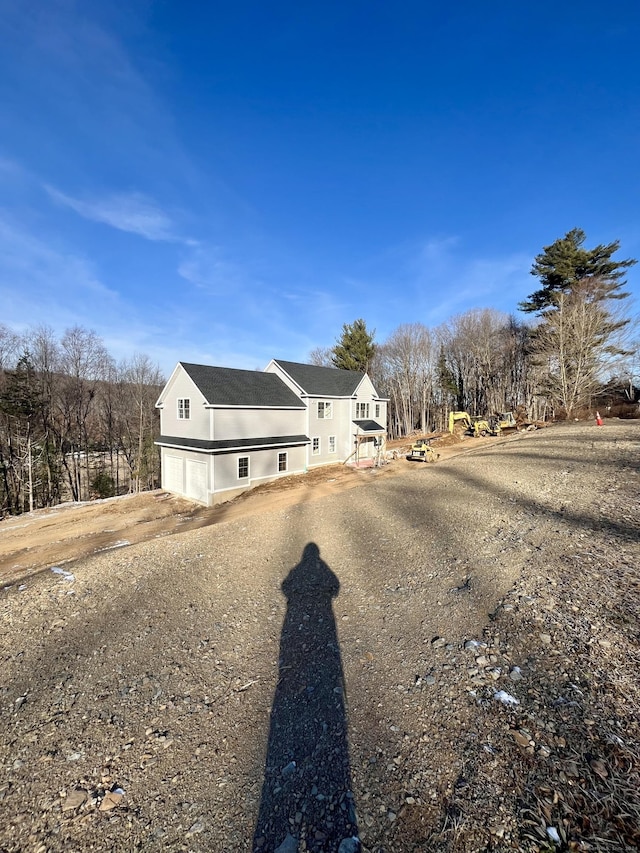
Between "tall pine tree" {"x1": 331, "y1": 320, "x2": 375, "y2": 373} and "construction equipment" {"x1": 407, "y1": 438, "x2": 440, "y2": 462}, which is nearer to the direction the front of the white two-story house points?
the construction equipment

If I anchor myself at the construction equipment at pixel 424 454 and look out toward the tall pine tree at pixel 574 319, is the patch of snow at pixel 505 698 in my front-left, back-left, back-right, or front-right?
back-right

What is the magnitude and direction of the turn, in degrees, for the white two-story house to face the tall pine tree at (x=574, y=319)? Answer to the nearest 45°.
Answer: approximately 45° to its left

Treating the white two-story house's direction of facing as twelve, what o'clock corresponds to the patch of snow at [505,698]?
The patch of snow is roughly at 1 o'clock from the white two-story house.

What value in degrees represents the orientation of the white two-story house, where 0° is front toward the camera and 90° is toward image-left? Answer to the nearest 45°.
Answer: approximately 315°

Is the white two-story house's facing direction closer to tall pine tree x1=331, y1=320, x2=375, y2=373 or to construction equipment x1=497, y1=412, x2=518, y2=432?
the construction equipment

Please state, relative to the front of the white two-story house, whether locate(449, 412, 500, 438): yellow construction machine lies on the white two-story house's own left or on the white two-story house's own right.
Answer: on the white two-story house's own left

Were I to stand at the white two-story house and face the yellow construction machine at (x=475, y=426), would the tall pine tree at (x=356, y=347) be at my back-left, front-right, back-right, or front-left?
front-left

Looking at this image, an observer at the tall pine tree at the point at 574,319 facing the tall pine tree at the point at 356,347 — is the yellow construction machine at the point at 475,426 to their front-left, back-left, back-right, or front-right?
front-left

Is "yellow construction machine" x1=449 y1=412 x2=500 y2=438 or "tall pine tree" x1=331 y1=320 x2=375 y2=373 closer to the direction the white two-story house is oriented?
the yellow construction machine

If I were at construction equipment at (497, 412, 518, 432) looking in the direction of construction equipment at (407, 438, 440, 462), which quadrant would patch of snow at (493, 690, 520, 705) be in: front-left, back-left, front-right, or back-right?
front-left

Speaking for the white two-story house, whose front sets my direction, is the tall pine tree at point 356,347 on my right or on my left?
on my left
